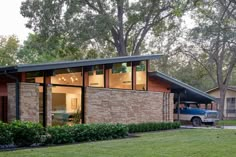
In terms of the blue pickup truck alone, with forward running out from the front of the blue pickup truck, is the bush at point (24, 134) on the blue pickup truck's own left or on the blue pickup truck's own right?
on the blue pickup truck's own right

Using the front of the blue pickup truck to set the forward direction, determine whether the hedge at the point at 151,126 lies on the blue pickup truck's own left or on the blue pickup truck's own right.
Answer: on the blue pickup truck's own right

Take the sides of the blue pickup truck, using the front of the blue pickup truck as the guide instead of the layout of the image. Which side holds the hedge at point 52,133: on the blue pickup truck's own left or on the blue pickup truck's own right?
on the blue pickup truck's own right

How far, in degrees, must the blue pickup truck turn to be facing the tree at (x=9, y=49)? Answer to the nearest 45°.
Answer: approximately 180°

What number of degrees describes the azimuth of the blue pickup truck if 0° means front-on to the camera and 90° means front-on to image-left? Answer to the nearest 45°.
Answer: approximately 315°

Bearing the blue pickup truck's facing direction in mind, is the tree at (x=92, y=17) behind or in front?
behind
